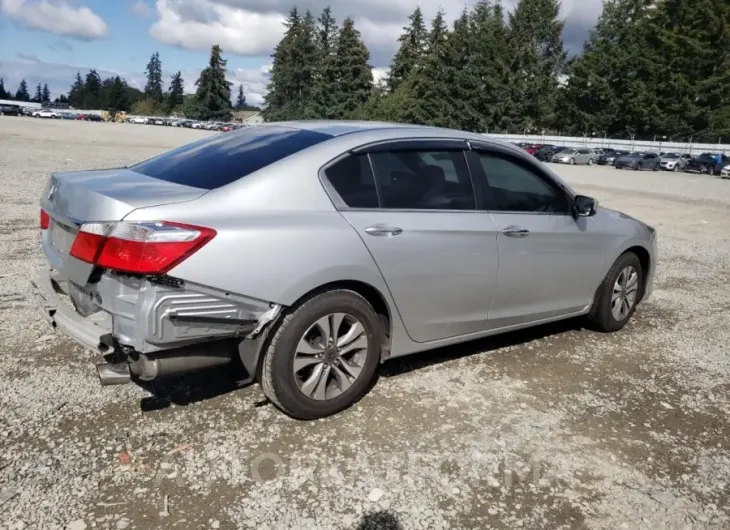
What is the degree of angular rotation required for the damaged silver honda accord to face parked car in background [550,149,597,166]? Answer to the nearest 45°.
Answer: approximately 45° to its left

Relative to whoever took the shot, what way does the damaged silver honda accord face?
facing away from the viewer and to the right of the viewer

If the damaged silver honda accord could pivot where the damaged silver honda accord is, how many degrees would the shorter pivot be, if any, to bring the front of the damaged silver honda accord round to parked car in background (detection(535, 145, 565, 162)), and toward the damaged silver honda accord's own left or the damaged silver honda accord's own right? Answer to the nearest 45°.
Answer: approximately 45° to the damaged silver honda accord's own left

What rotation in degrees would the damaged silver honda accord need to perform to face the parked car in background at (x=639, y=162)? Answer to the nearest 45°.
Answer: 0° — it already faces it
